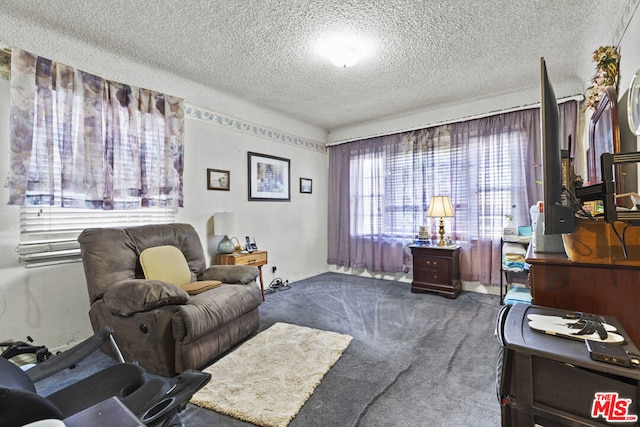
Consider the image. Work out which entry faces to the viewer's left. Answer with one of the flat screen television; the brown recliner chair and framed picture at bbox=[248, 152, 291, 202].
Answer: the flat screen television

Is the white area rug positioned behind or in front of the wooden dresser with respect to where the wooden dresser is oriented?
in front

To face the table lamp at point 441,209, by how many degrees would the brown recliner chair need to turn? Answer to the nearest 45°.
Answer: approximately 45° to its left

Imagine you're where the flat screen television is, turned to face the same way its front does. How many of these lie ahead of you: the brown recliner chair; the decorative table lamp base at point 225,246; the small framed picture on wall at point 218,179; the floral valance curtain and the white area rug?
5

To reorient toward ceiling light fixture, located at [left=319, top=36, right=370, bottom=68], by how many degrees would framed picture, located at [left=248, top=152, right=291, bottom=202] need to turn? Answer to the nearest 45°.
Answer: approximately 45° to its right

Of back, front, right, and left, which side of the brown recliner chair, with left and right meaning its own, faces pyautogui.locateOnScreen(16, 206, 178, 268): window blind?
back

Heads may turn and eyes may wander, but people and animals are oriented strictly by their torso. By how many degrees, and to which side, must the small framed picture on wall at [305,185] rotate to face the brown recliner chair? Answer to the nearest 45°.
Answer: approximately 45° to its right

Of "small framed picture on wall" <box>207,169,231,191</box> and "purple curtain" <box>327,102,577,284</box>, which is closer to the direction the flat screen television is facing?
the small framed picture on wall

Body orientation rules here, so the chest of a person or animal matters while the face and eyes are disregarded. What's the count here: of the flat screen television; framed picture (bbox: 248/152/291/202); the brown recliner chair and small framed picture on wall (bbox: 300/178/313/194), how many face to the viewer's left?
1

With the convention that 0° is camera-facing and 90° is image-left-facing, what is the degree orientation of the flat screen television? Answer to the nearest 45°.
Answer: approximately 90°

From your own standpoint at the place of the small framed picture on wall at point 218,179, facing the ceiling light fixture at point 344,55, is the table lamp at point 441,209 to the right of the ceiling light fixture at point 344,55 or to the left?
left

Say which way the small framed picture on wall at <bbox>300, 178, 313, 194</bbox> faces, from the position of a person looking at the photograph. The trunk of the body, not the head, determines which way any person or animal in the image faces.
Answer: facing the viewer and to the right of the viewer
